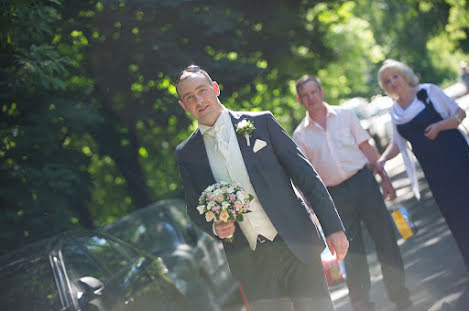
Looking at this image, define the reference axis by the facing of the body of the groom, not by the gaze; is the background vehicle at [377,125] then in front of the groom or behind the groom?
behind

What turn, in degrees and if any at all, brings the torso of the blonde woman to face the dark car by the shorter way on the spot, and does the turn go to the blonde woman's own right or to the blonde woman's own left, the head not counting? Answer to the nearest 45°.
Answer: approximately 45° to the blonde woman's own right

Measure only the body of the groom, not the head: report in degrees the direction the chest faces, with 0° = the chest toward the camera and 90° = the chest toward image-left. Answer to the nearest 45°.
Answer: approximately 0°

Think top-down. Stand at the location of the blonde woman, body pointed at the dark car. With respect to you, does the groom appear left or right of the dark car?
left

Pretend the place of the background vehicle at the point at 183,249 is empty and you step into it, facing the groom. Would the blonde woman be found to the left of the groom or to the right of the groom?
left
